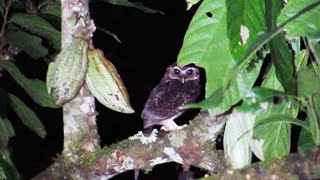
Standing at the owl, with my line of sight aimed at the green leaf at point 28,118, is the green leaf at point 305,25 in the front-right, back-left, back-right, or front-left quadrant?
back-left

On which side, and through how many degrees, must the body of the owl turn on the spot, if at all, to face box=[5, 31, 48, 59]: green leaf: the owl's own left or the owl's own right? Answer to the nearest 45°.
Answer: approximately 135° to the owl's own right

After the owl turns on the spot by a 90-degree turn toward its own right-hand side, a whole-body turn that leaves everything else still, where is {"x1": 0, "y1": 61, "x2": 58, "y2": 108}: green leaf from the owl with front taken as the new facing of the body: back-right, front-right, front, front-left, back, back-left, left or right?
front-right

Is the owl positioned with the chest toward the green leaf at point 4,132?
no

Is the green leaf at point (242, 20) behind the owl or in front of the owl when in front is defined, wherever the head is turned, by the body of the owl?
in front

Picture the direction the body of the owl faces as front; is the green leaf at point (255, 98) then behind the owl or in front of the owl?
in front

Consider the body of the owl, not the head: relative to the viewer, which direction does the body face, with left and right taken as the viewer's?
facing the viewer and to the right of the viewer

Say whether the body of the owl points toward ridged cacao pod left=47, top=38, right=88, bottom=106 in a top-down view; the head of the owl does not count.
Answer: no
